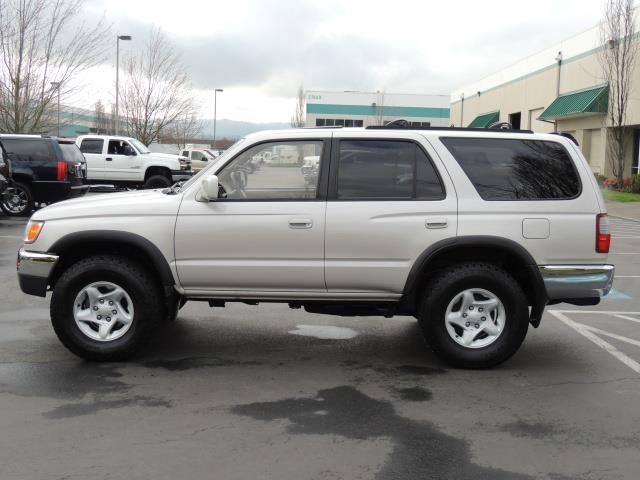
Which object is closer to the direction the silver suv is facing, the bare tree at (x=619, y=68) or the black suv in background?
the black suv in background

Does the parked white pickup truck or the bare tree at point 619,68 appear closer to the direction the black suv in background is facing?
the parked white pickup truck

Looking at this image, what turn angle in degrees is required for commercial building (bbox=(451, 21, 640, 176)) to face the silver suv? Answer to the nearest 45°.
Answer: approximately 45° to its left

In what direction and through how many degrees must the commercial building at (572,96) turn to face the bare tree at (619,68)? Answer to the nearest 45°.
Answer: approximately 45° to its left

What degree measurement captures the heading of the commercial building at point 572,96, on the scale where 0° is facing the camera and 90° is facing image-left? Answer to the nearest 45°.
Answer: approximately 45°

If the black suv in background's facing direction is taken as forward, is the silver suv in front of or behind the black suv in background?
behind

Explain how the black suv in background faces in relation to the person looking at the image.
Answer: facing away from the viewer and to the left of the viewer

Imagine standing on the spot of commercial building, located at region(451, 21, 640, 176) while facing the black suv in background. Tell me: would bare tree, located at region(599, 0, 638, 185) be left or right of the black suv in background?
left

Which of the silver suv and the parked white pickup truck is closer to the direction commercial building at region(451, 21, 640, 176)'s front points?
the parked white pickup truck

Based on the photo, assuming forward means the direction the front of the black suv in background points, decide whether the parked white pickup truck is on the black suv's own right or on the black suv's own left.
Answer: on the black suv's own right

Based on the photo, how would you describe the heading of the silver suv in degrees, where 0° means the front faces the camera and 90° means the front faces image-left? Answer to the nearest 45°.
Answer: approximately 90°

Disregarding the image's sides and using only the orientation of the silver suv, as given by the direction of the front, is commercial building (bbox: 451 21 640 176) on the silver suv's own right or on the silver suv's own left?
on the silver suv's own right

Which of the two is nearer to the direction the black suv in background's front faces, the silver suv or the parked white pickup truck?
the parked white pickup truck

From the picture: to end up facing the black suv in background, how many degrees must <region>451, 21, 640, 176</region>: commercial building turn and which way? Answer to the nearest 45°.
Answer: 0° — it already faces it
